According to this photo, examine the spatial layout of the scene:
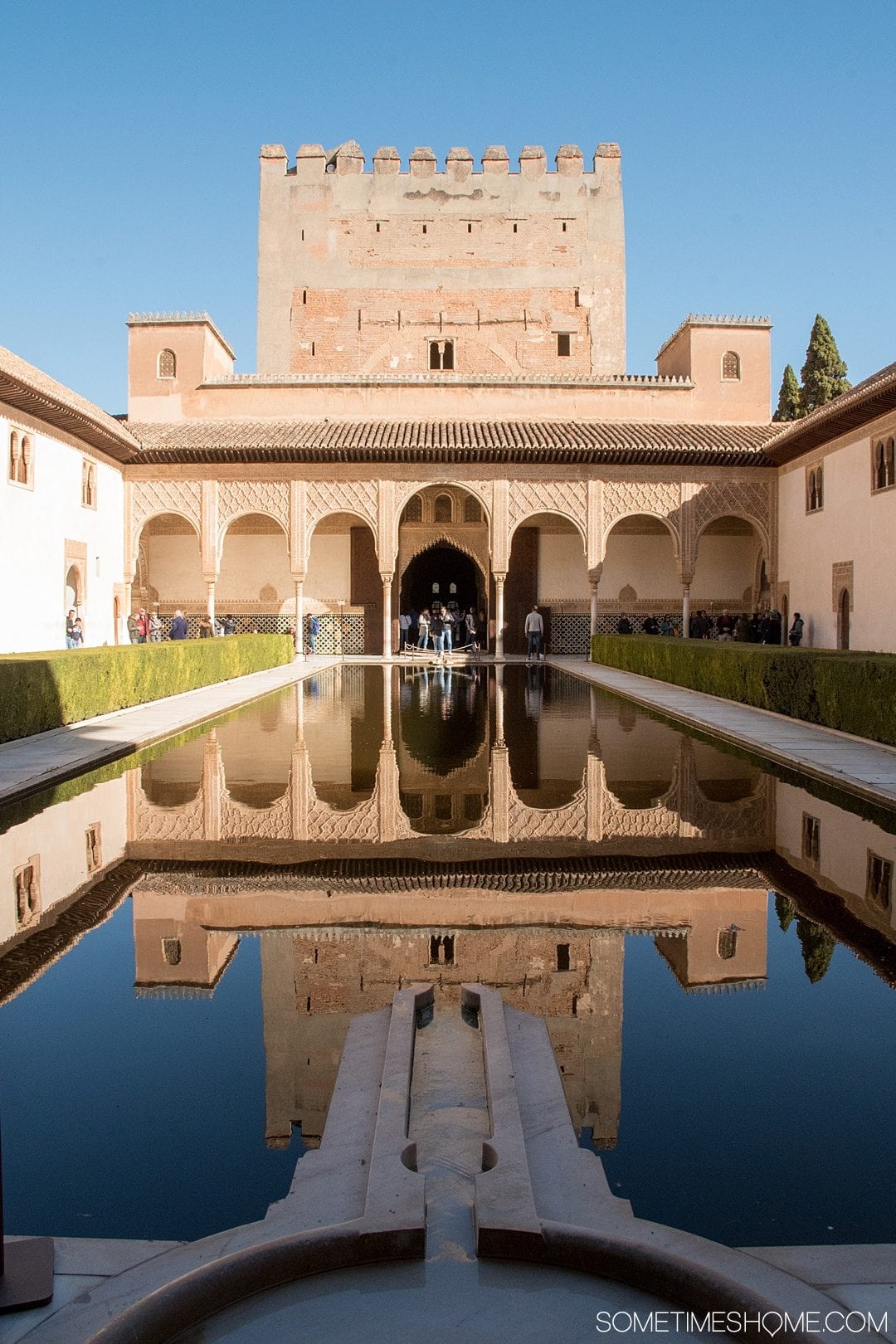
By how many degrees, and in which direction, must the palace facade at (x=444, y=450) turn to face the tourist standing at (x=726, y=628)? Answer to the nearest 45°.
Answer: approximately 90° to its left

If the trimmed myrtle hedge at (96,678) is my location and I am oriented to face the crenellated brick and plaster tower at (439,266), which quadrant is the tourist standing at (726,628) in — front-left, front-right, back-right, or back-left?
front-right

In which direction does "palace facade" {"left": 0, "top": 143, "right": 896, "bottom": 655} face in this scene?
toward the camera

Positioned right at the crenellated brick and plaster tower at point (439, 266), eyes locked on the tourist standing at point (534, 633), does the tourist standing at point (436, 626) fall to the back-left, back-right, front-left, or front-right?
front-right

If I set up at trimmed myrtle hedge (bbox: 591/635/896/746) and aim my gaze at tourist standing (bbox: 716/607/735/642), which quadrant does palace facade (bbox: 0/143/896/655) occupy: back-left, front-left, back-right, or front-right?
front-left

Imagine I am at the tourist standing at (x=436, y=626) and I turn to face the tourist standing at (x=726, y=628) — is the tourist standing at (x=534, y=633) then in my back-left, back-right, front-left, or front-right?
front-right

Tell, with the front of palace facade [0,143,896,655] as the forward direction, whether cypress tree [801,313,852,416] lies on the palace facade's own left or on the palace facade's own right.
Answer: on the palace facade's own left

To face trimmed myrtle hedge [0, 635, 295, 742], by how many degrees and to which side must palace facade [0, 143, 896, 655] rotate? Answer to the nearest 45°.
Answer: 0° — it already faces it

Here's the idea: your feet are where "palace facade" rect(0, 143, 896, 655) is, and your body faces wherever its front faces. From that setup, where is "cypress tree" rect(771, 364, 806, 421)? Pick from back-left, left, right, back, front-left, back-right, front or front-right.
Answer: back-left

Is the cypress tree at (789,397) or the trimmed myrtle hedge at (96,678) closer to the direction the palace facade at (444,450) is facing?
the trimmed myrtle hedge

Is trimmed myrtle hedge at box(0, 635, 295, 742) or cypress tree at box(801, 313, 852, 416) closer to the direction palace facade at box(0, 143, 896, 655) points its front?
the trimmed myrtle hedge

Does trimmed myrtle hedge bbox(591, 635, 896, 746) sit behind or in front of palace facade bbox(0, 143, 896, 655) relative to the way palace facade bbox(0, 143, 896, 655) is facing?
in front

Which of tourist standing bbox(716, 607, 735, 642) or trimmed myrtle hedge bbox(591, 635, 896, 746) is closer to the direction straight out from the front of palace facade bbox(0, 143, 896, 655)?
the trimmed myrtle hedge
